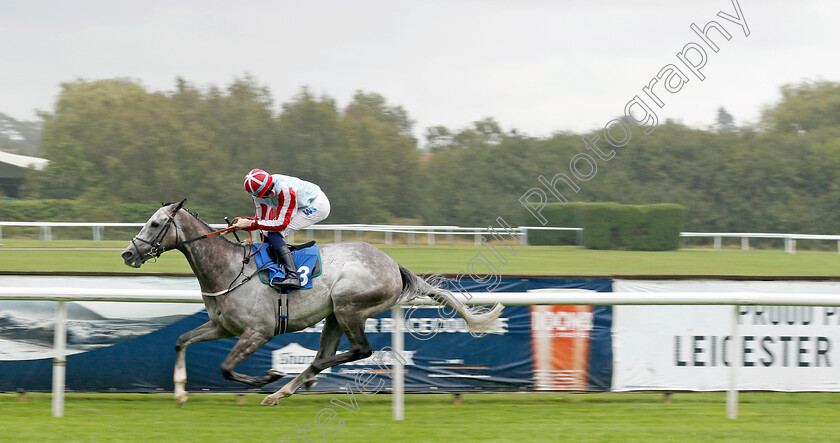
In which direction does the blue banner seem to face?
toward the camera

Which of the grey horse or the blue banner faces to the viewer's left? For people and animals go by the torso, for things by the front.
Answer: the grey horse

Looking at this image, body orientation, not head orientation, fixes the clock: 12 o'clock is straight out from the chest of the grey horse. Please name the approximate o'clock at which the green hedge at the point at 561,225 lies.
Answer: The green hedge is roughly at 4 o'clock from the grey horse.

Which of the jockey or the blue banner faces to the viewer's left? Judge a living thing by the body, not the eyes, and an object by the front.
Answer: the jockey

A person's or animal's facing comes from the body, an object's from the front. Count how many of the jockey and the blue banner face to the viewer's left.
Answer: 1

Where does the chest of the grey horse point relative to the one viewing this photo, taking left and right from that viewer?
facing to the left of the viewer

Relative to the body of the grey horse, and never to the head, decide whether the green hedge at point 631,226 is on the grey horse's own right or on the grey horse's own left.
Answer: on the grey horse's own right

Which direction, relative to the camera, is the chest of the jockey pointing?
to the viewer's left

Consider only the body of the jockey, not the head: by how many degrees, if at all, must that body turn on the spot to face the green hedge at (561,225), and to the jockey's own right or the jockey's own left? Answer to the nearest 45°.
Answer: approximately 135° to the jockey's own right

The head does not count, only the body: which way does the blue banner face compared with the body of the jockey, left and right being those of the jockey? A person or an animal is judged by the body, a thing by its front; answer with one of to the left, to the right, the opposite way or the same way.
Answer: to the left

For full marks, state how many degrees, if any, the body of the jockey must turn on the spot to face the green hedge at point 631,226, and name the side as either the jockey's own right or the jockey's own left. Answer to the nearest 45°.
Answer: approximately 135° to the jockey's own right
